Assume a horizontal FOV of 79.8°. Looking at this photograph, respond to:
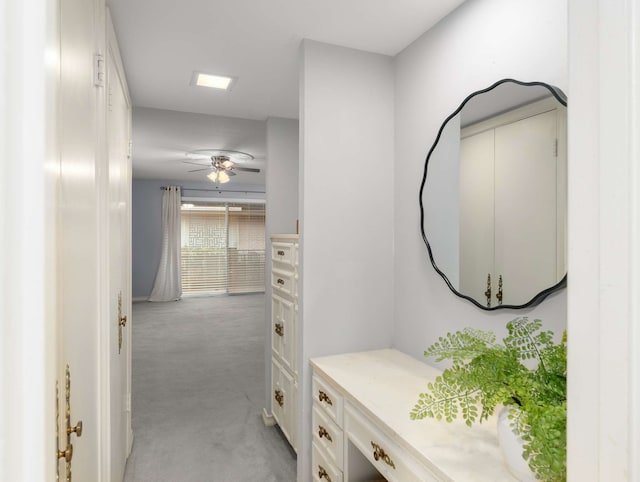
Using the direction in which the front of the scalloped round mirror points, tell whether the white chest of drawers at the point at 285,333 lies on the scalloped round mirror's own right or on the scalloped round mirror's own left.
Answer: on the scalloped round mirror's own right

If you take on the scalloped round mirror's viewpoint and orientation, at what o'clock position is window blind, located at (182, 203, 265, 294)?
The window blind is roughly at 3 o'clock from the scalloped round mirror.

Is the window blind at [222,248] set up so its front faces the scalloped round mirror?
yes

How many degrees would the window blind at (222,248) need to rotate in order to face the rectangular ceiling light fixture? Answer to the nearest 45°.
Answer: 0° — it already faces it

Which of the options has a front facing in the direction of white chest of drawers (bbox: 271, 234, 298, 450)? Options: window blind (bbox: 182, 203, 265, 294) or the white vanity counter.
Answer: the window blind

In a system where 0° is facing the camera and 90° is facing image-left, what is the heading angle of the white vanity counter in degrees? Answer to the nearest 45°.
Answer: approximately 45°

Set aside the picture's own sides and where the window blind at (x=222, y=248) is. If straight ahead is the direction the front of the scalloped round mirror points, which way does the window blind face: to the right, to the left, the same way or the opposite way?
to the left

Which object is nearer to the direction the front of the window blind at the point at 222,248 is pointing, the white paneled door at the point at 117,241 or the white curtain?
the white paneled door
